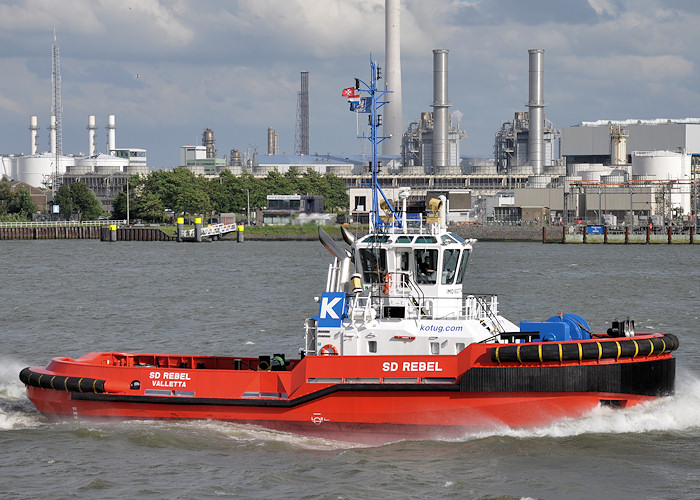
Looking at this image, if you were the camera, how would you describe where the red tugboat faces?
facing to the right of the viewer
